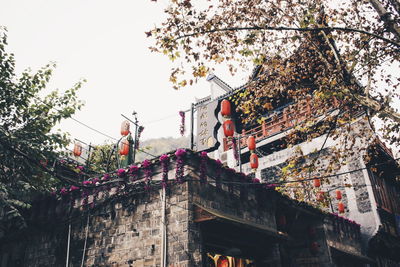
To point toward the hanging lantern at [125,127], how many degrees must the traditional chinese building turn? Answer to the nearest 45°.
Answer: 0° — it already faces it

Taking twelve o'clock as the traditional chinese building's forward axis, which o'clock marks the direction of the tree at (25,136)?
The tree is roughly at 12 o'clock from the traditional chinese building.

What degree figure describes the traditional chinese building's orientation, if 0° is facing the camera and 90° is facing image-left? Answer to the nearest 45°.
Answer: approximately 45°
